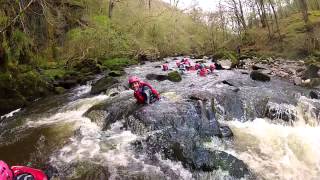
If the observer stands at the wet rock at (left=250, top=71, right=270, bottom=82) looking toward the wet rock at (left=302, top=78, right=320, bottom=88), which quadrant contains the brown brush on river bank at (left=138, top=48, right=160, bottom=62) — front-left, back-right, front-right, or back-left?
back-left

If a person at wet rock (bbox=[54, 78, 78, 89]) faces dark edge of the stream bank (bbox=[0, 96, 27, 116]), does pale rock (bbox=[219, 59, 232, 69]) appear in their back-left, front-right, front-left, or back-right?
back-left

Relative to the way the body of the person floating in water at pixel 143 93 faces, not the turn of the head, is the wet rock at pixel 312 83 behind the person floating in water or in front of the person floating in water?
behind

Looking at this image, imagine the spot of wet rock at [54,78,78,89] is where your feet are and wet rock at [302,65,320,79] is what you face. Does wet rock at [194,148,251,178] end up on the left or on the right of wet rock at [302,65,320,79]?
right

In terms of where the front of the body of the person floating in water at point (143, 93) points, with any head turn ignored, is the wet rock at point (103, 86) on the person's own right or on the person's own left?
on the person's own right

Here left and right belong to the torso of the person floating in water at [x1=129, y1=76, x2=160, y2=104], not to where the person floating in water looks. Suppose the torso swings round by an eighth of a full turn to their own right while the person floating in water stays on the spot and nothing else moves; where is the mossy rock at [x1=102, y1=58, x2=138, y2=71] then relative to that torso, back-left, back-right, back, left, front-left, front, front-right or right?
right

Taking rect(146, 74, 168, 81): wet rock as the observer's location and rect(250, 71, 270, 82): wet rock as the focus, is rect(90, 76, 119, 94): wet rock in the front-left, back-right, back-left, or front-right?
back-right

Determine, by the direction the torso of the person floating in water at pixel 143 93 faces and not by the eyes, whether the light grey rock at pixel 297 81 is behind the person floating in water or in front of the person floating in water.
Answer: behind

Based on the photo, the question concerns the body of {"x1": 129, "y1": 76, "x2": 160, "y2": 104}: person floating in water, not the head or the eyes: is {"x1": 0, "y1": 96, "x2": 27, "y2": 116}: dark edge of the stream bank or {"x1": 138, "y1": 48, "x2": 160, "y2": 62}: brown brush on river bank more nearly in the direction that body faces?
the dark edge of the stream bank
